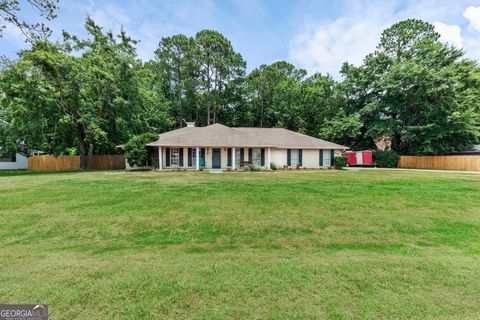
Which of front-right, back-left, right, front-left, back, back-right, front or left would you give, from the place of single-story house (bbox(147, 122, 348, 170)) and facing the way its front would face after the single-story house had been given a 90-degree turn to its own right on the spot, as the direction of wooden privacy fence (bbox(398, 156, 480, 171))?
back

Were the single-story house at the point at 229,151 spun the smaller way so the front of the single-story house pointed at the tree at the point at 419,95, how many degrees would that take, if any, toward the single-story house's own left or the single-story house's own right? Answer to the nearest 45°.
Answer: approximately 90° to the single-story house's own left

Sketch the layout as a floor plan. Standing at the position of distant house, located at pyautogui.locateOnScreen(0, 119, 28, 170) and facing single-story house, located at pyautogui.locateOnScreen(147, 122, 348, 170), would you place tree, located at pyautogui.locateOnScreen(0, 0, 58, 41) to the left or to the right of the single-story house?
right

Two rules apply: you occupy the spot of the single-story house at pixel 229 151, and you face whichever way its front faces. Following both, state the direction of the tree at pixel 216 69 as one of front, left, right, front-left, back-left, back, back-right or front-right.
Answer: back

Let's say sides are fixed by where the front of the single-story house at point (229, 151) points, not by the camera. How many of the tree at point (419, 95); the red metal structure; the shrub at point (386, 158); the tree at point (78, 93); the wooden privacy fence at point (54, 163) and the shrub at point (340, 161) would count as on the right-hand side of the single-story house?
2

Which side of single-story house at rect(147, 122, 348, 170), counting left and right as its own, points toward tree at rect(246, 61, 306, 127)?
back

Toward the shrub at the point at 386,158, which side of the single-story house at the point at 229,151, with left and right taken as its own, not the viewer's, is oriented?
left

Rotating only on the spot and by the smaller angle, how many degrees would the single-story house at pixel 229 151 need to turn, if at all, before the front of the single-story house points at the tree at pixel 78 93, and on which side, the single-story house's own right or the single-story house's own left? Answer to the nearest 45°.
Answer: approximately 90° to the single-story house's own right

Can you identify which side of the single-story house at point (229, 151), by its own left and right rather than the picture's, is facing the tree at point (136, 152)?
right

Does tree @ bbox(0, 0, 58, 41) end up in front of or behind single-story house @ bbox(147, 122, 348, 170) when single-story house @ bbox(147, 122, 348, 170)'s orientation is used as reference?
in front

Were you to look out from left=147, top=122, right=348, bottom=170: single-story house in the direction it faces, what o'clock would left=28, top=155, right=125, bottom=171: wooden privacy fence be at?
The wooden privacy fence is roughly at 3 o'clock from the single-story house.

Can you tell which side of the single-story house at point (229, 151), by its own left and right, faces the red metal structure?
left

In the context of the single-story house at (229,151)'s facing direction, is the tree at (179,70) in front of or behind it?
behind

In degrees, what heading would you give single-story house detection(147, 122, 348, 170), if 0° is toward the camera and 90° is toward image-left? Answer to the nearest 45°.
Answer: approximately 0°
